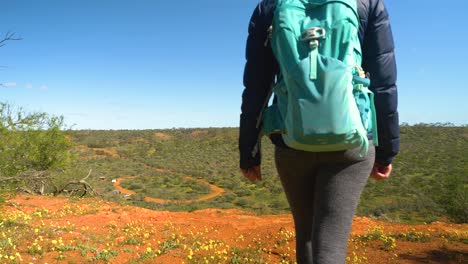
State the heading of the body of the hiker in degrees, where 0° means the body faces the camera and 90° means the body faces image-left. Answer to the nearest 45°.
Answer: approximately 180°
